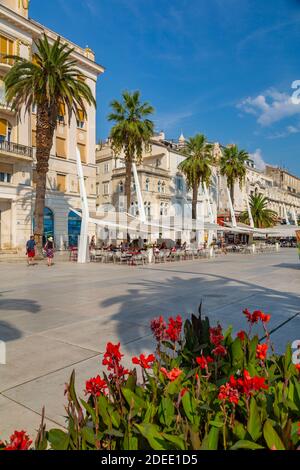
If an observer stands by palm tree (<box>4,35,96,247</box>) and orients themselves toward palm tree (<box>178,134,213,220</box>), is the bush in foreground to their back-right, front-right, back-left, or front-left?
back-right

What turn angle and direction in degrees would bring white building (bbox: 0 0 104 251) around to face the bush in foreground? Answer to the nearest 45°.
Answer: approximately 45° to its right

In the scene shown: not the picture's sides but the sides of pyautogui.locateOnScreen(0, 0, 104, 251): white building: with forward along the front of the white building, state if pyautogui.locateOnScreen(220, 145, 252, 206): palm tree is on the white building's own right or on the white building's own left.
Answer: on the white building's own left

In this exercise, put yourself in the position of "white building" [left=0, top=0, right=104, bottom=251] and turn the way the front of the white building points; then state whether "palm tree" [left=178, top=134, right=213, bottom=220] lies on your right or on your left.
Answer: on your left

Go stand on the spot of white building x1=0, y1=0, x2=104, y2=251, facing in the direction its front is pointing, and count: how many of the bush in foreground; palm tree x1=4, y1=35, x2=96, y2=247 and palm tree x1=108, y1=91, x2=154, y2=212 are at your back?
0

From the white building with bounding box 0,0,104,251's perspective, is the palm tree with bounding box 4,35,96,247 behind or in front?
in front

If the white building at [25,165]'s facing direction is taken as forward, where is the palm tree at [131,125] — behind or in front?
in front
